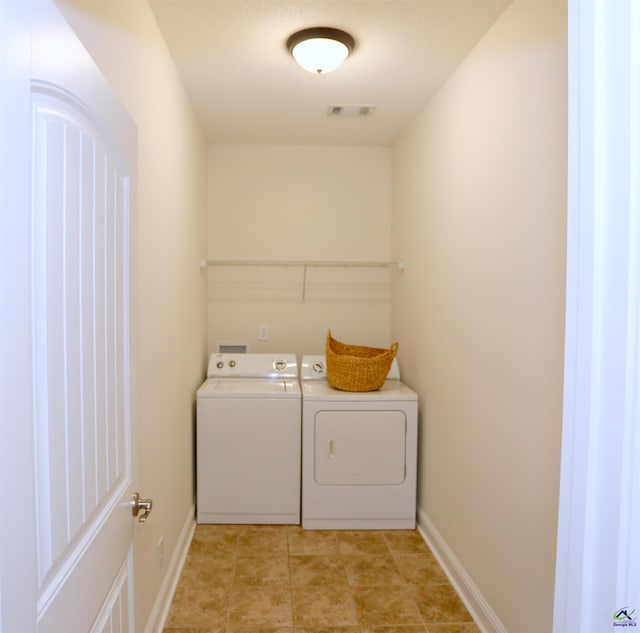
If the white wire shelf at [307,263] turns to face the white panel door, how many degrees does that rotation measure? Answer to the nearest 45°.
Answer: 0° — it already faces it

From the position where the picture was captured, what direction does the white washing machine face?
facing the viewer

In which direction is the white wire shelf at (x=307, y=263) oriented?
toward the camera

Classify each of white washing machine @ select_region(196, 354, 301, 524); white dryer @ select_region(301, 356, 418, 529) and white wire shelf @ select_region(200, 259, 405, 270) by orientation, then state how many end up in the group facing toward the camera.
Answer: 3

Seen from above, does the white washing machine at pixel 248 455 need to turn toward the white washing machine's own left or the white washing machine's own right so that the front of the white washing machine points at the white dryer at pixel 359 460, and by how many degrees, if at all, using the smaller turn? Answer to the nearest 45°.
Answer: approximately 90° to the white washing machine's own left

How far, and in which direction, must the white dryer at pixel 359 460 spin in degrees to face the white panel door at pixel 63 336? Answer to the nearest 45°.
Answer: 0° — it already faces it

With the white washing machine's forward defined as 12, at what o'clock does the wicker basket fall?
The wicker basket is roughly at 9 o'clock from the white washing machine.

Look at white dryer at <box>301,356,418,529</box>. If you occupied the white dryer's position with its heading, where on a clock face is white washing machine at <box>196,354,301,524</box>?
The white washing machine is roughly at 3 o'clock from the white dryer.

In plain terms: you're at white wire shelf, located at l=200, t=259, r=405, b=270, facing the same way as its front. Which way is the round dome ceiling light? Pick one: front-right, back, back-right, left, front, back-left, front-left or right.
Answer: front

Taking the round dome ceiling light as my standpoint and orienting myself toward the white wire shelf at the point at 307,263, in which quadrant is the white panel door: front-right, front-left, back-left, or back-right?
back-left

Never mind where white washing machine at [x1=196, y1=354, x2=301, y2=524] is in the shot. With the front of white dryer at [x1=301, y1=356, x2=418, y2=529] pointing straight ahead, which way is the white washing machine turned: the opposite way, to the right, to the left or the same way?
the same way

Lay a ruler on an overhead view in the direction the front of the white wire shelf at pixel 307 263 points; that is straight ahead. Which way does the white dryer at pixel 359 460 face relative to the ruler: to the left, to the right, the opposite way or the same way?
the same way

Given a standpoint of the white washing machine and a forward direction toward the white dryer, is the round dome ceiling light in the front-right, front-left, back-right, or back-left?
front-right

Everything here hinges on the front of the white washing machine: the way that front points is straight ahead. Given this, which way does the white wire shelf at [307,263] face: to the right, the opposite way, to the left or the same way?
the same way
